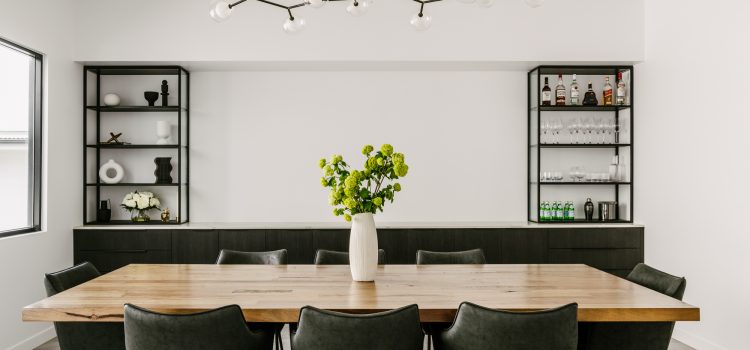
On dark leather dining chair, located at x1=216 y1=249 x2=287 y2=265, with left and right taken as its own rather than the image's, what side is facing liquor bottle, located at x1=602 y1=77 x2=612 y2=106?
left

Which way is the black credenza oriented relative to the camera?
toward the camera

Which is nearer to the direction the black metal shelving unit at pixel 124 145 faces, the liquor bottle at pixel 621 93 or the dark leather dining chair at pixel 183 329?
the dark leather dining chair

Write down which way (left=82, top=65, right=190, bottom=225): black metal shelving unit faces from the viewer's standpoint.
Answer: facing the viewer

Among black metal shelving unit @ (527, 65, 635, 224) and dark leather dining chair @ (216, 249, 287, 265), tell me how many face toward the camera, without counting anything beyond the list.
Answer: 2

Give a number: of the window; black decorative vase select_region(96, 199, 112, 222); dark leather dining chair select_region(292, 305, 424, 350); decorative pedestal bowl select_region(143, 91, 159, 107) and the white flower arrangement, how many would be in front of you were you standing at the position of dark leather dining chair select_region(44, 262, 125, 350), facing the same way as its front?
1

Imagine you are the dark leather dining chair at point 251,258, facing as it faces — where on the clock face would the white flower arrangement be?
The white flower arrangement is roughly at 5 o'clock from the dark leather dining chair.

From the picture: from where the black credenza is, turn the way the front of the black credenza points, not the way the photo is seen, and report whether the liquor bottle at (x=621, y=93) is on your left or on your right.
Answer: on your left

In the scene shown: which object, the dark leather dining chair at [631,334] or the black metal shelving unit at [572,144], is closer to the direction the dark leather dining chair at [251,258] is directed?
the dark leather dining chair

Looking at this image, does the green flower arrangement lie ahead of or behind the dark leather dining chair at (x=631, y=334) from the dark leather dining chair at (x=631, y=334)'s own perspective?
ahead

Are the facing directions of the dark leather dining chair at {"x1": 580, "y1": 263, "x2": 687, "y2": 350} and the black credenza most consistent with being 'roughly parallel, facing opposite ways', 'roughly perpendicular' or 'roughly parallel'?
roughly perpendicular

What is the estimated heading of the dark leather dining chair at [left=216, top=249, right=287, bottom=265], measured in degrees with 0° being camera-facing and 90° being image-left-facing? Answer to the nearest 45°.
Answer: approximately 0°

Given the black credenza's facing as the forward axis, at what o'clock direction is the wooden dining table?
The wooden dining table is roughly at 12 o'clock from the black credenza.

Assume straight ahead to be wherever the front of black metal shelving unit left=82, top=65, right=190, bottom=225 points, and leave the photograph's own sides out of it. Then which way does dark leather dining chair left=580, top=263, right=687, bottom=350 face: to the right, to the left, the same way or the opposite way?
to the right
